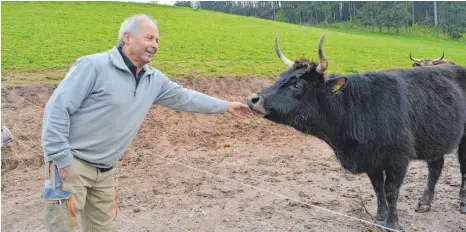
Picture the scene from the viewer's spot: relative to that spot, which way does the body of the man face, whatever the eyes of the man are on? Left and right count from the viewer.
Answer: facing the viewer and to the right of the viewer

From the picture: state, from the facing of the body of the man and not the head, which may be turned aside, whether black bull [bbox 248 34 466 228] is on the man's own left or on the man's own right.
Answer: on the man's own left
